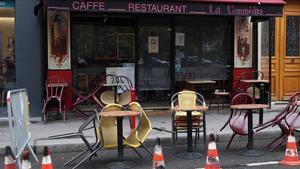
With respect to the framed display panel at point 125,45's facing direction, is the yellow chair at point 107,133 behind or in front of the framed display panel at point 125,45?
in front

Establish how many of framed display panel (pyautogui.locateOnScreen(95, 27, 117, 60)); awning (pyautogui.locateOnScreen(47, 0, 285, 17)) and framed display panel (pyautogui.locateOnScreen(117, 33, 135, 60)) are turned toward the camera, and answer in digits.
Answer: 3

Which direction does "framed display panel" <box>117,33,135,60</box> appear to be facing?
toward the camera

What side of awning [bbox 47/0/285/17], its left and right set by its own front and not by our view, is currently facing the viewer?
front

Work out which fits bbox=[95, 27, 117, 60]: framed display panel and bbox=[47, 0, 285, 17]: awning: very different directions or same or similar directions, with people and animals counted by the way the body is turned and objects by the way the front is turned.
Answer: same or similar directions

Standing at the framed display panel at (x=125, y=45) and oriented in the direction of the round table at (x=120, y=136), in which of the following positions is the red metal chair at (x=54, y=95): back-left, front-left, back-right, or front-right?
front-right

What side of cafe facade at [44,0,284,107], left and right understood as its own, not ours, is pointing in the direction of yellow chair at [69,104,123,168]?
front

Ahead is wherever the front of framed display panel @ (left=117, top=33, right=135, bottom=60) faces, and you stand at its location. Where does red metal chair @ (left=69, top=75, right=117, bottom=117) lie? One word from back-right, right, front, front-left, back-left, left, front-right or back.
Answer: front-right

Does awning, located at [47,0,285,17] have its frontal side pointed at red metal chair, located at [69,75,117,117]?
no

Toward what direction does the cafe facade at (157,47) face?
toward the camera

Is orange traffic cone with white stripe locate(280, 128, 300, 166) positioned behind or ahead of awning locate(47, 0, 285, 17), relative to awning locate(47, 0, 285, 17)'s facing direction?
ahead

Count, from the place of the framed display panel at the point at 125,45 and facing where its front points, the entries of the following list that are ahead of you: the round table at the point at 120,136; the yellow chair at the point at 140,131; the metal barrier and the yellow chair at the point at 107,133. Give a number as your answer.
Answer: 4

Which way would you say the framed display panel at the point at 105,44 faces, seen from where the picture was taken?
facing the viewer

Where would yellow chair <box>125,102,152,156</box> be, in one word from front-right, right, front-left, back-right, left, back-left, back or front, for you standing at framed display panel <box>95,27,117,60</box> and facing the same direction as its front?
front

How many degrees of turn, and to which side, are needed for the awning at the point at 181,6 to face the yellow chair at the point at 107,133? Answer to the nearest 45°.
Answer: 0° — it already faces it

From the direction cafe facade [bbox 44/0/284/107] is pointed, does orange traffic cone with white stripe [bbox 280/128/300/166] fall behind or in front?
in front
